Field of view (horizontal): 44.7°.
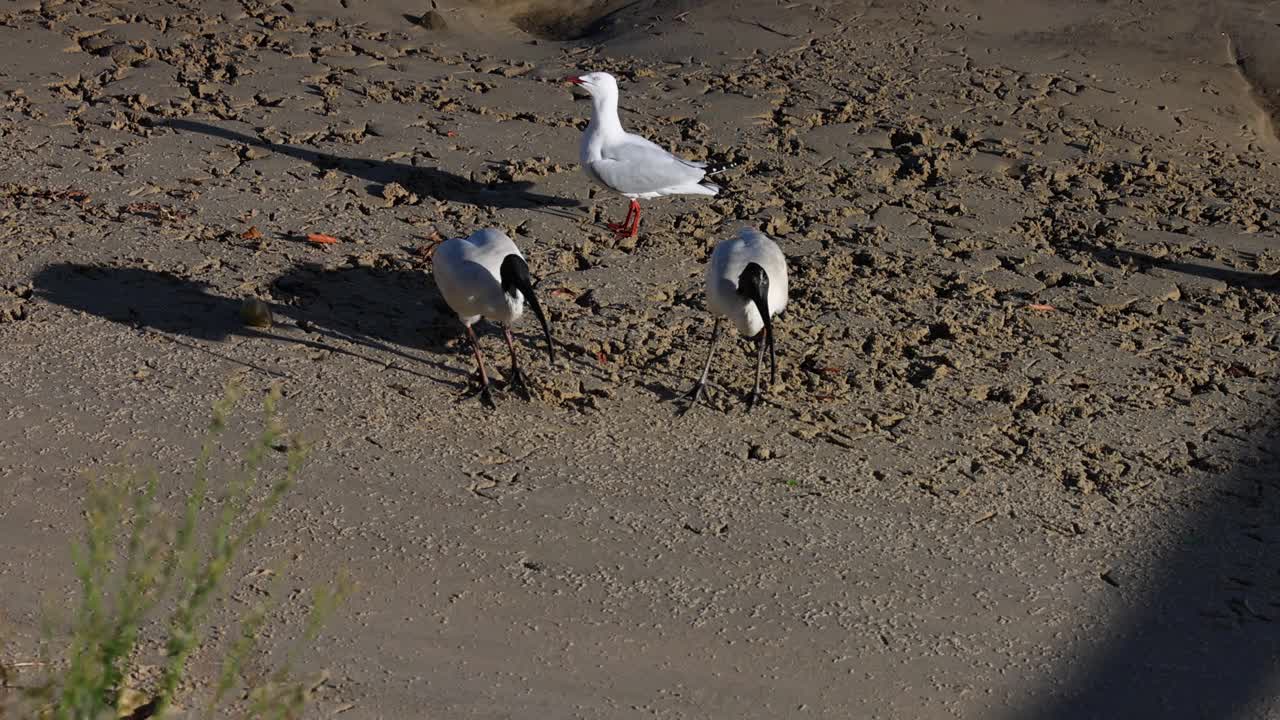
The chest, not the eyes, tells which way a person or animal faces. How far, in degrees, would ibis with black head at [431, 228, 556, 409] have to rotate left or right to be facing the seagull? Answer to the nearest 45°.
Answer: approximately 90° to its left

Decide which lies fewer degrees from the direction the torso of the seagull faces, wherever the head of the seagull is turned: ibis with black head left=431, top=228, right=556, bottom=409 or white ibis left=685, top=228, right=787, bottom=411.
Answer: the ibis with black head

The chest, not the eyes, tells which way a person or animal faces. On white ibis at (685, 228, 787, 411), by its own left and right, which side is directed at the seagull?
back

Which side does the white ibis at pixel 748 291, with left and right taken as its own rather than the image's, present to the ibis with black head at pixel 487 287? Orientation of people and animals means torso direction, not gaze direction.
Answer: right

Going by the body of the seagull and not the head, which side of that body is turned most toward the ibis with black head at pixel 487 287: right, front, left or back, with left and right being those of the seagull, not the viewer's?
left

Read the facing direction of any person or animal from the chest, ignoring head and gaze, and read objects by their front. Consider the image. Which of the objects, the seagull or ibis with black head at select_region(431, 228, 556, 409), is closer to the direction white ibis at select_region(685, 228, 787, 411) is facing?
the ibis with black head

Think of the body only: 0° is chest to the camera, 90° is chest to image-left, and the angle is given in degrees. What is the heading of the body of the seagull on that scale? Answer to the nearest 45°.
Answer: approximately 90°
